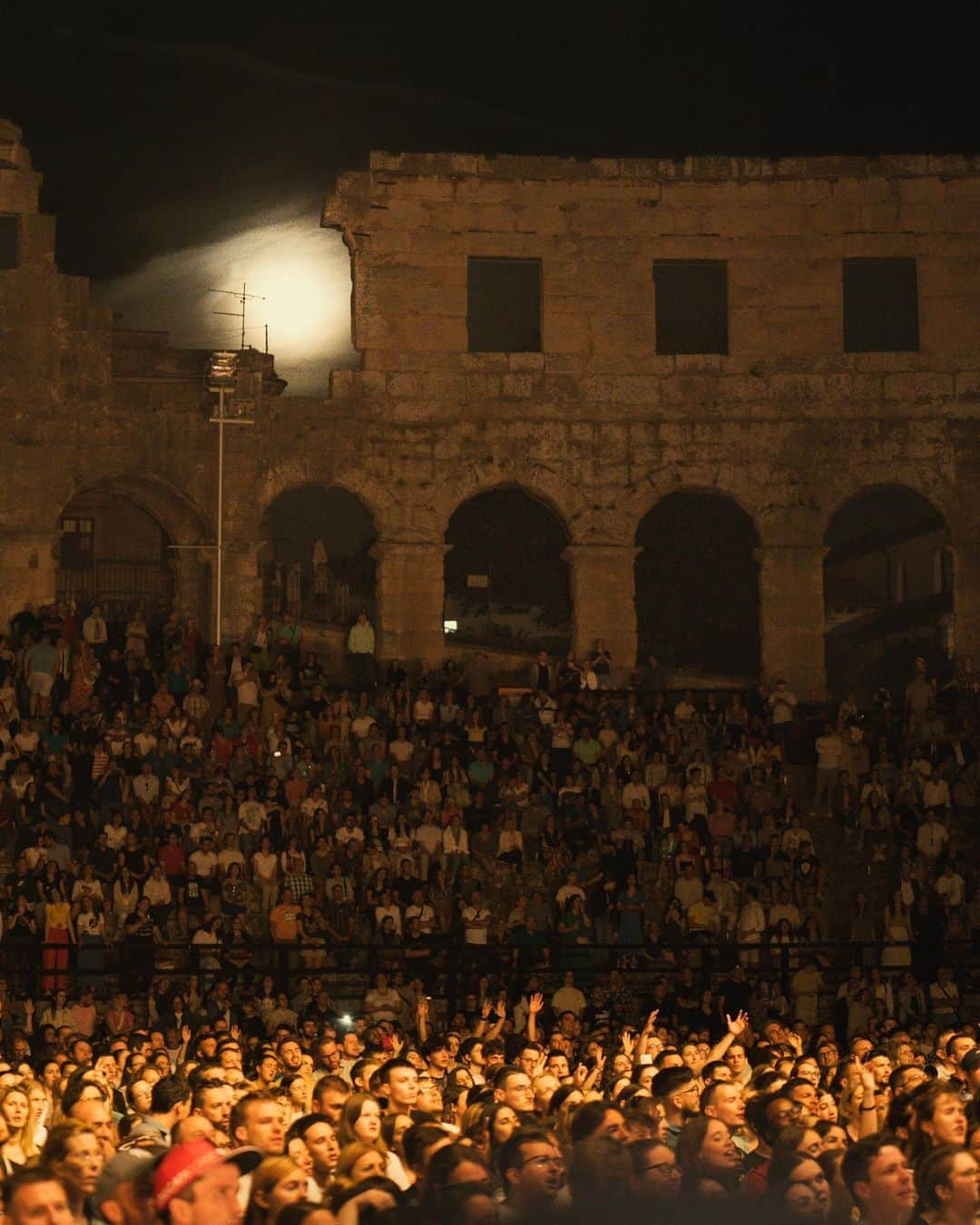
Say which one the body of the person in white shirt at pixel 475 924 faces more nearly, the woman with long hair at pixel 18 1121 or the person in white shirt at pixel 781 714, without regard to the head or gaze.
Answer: the woman with long hair

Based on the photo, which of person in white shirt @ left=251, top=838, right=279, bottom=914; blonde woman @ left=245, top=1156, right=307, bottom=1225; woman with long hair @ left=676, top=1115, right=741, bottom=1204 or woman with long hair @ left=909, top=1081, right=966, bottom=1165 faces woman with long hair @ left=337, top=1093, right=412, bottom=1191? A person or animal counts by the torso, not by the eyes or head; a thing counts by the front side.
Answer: the person in white shirt

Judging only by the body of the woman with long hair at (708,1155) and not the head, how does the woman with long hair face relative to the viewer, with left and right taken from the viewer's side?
facing the viewer and to the right of the viewer

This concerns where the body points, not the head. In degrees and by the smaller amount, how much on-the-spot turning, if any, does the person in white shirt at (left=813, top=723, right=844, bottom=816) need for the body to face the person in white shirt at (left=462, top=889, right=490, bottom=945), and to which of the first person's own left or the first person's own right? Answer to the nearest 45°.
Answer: approximately 45° to the first person's own right

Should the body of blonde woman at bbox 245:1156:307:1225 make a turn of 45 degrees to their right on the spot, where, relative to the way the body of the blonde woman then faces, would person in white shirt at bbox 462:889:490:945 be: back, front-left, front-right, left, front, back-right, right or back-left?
back

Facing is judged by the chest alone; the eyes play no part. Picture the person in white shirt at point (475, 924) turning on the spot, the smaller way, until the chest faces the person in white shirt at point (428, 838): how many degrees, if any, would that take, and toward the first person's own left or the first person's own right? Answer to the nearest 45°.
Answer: approximately 180°

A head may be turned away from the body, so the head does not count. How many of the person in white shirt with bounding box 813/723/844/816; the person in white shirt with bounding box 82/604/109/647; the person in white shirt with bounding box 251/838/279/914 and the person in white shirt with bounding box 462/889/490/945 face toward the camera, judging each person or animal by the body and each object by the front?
4

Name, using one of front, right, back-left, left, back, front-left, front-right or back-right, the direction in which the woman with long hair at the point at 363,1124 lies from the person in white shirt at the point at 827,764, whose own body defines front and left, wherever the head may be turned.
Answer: front

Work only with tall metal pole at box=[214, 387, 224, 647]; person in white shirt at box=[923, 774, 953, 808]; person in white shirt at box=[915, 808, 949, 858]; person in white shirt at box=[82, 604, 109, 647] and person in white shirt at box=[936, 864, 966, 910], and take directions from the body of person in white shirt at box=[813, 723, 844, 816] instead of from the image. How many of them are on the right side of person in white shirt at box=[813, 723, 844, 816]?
2

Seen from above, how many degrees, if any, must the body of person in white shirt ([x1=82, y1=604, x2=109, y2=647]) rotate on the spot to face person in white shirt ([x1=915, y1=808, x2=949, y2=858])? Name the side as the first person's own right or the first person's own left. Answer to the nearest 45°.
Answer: approximately 90° to the first person's own left

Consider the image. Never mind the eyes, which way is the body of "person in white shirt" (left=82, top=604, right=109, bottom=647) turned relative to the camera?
toward the camera

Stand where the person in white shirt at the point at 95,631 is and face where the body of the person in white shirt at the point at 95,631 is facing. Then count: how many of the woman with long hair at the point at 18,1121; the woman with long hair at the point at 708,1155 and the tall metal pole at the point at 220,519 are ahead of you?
2

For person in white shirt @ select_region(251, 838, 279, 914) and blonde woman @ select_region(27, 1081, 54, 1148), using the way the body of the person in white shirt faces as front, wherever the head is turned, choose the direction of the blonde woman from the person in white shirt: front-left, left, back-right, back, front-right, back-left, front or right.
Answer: front

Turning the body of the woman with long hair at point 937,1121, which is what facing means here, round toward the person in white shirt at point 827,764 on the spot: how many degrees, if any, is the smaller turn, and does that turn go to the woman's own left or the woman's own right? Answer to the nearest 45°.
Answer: approximately 135° to the woman's own left

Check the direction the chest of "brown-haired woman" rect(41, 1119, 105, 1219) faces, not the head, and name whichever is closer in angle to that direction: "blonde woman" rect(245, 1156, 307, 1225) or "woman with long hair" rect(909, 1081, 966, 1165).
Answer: the blonde woman

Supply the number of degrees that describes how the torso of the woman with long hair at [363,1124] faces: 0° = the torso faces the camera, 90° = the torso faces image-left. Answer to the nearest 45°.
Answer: approximately 315°

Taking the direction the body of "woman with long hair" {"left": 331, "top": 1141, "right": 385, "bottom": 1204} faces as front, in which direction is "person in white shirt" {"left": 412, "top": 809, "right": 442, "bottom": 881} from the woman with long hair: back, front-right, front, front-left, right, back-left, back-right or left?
back-left
